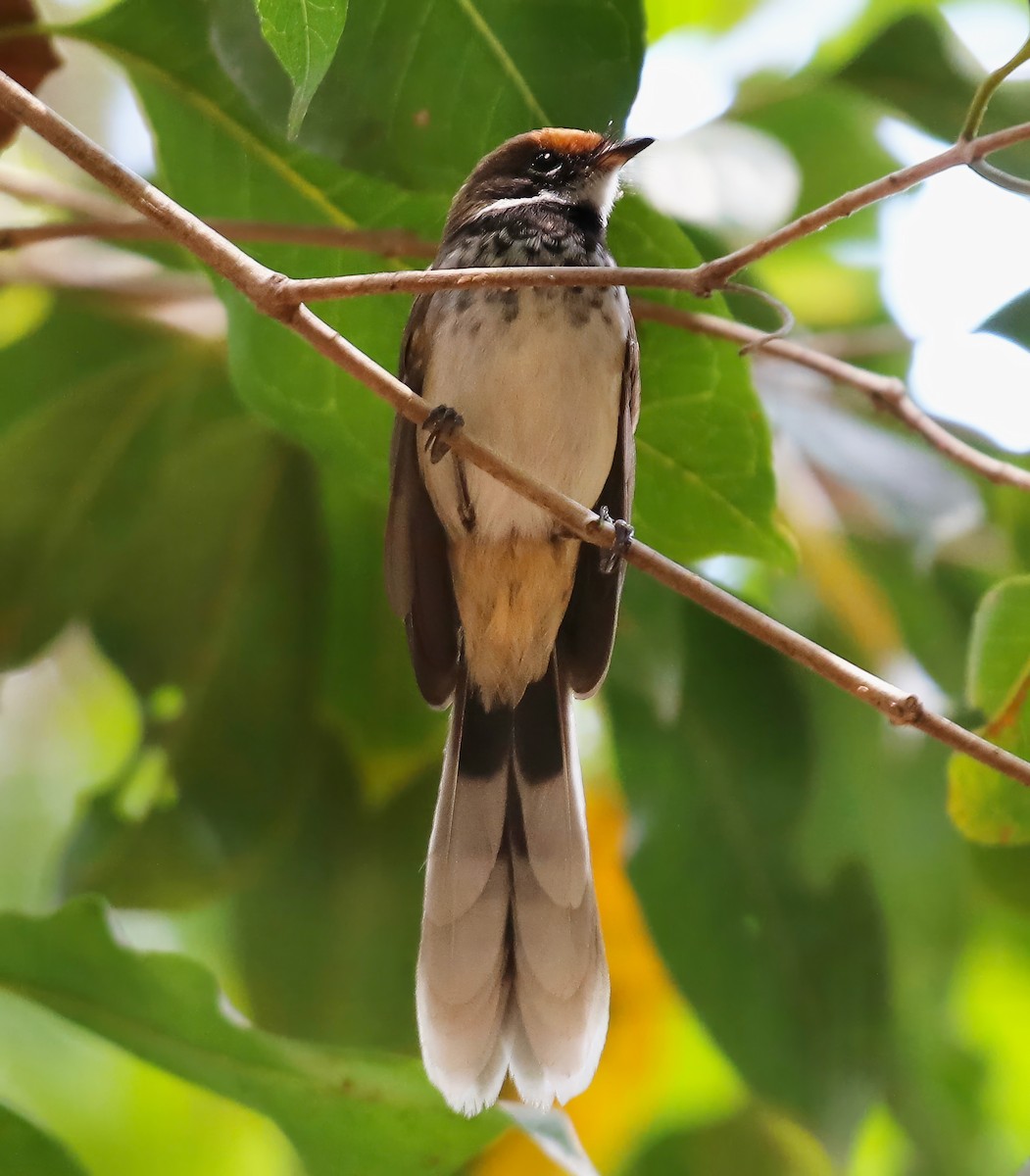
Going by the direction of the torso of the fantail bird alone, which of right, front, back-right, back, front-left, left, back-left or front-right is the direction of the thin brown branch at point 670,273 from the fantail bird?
front

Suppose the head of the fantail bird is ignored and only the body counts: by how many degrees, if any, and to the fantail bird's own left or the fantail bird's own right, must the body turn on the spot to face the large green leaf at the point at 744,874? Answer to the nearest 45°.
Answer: approximately 135° to the fantail bird's own left

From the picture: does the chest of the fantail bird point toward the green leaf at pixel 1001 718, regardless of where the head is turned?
no

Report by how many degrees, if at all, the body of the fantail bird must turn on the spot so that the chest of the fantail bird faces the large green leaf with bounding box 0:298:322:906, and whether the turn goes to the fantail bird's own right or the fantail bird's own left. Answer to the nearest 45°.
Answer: approximately 135° to the fantail bird's own right

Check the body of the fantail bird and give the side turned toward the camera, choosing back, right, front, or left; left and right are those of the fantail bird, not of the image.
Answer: front

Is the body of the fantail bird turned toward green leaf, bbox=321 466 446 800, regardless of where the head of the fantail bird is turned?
no
